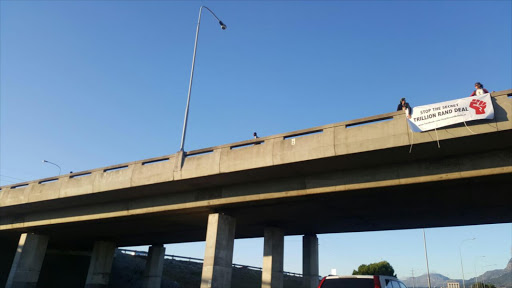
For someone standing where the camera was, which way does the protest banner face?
facing the viewer

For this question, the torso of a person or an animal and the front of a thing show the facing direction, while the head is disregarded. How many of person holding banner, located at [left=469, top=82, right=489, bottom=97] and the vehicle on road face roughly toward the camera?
1

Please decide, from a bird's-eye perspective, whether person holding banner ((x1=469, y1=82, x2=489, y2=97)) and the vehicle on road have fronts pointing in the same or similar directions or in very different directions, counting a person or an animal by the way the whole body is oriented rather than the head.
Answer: very different directions

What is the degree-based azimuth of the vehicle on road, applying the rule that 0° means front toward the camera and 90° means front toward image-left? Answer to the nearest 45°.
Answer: approximately 225°

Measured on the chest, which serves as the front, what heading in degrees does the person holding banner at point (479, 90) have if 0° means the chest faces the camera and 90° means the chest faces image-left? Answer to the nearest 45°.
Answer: approximately 0°
